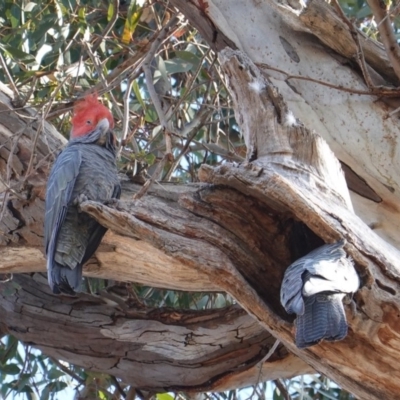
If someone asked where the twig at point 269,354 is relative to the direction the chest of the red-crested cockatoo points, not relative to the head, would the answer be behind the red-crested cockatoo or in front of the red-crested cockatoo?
in front

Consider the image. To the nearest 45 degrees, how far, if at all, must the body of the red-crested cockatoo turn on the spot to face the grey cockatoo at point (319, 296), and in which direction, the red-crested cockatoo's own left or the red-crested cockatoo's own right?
0° — it already faces it
